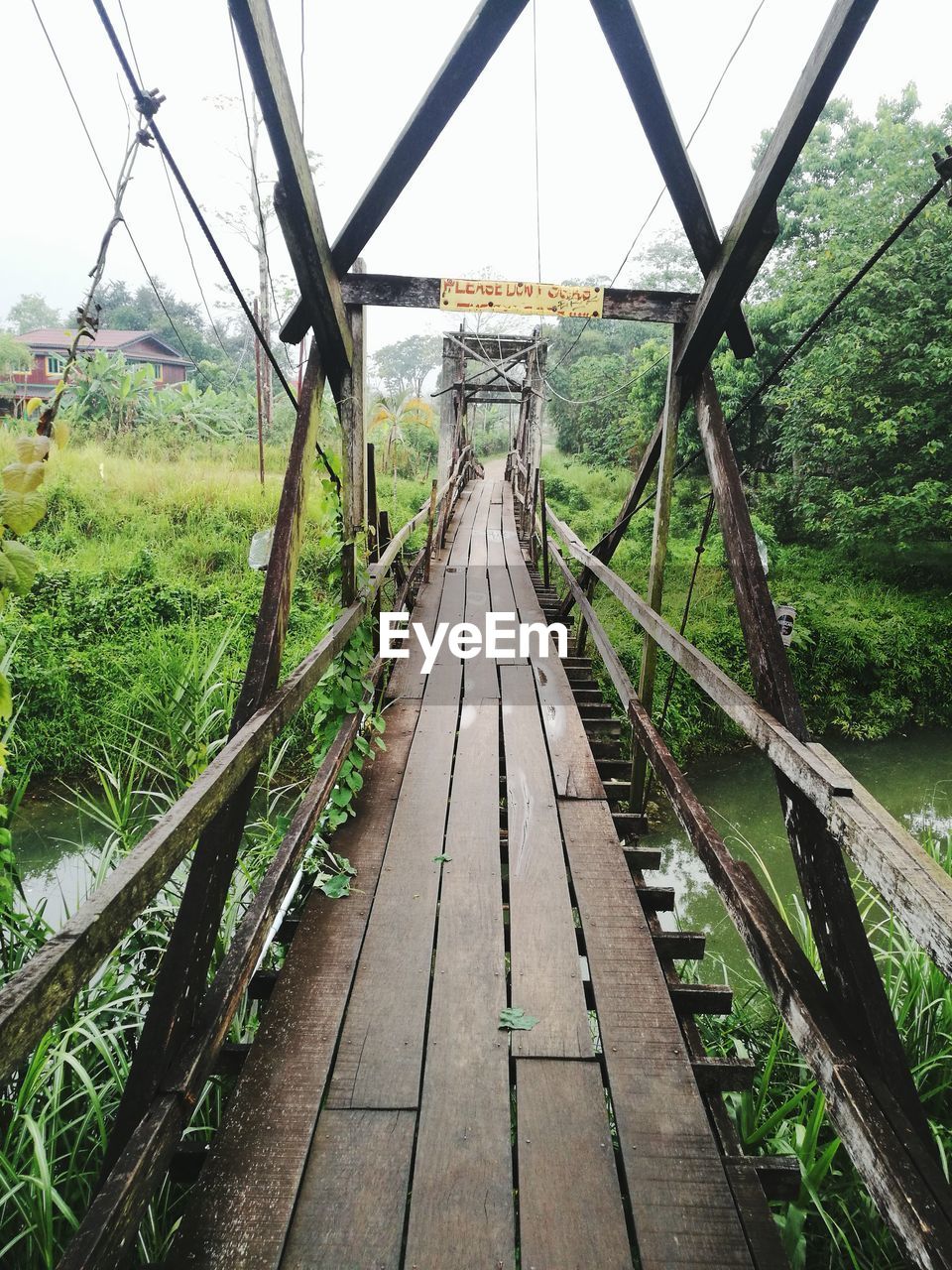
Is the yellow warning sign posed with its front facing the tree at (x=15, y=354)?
no

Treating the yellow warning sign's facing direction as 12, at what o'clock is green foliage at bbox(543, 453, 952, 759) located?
The green foliage is roughly at 7 o'clock from the yellow warning sign.

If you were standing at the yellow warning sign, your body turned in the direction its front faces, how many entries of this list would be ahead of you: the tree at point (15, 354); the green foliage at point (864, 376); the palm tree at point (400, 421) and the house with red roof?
0

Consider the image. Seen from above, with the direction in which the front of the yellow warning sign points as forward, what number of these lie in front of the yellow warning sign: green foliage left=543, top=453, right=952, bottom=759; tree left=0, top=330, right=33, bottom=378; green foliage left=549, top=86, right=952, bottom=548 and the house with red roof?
0

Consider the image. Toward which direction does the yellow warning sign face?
toward the camera

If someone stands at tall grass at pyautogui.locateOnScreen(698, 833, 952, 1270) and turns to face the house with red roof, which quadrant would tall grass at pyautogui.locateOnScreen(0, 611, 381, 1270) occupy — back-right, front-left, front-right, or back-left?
front-left

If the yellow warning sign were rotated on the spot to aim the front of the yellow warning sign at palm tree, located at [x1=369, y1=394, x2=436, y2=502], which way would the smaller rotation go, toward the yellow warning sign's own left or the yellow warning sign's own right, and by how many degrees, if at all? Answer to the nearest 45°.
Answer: approximately 180°

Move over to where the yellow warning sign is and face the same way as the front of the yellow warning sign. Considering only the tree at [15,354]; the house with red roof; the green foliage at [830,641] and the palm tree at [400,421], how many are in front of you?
0
